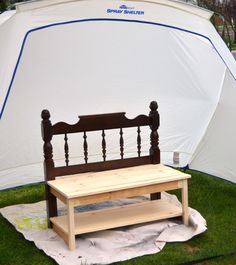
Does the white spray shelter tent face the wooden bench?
yes

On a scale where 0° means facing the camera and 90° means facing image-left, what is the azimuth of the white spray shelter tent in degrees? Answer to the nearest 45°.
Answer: approximately 0°

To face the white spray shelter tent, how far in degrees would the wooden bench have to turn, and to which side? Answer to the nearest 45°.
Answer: approximately 135° to its left

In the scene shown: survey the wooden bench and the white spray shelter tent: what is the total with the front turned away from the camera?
0
